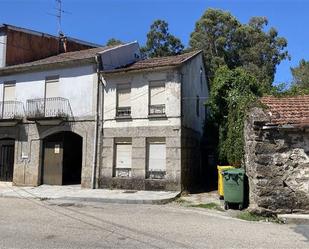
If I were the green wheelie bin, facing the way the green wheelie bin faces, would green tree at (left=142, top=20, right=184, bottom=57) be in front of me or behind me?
behind

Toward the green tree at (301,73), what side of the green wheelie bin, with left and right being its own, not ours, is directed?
back

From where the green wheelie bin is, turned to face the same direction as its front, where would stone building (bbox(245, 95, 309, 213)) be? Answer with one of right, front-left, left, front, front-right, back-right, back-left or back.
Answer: right

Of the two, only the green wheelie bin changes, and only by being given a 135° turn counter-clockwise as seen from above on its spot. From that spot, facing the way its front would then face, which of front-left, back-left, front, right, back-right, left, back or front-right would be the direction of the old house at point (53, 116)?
left

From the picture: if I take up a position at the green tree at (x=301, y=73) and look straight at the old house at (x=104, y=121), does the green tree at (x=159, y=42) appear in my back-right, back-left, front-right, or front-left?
front-right

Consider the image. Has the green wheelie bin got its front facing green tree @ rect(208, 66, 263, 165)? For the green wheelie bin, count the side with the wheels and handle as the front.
no

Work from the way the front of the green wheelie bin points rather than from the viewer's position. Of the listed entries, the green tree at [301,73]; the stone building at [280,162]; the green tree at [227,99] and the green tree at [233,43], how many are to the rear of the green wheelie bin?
3

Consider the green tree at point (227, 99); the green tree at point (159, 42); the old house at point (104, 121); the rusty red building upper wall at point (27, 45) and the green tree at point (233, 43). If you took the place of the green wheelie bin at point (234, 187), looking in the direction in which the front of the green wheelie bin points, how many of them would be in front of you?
0

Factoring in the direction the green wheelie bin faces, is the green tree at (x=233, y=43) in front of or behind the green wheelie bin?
behind
